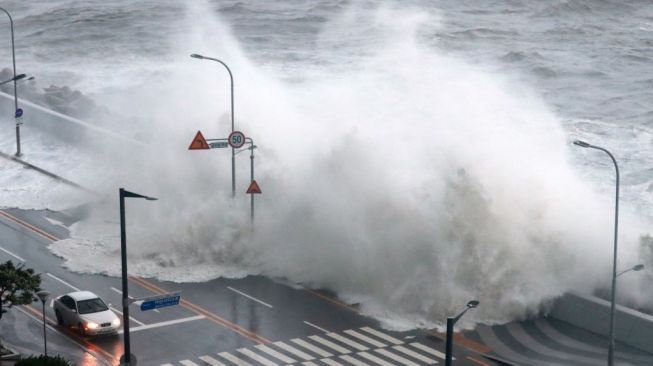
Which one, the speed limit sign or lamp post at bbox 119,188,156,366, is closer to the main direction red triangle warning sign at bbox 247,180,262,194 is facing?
the lamp post

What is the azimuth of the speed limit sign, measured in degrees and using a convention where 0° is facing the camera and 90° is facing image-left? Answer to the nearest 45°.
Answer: approximately 0°

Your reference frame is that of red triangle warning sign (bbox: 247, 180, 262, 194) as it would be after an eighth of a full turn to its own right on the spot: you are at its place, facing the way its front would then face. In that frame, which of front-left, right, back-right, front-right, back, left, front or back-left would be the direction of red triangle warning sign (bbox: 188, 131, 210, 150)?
right

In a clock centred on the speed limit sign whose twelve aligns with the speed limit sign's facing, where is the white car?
The white car is roughly at 1 o'clock from the speed limit sign.

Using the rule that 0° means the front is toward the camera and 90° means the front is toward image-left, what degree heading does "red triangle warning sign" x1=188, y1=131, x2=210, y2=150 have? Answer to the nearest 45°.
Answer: approximately 0°
